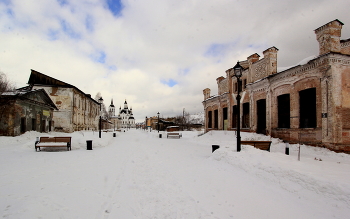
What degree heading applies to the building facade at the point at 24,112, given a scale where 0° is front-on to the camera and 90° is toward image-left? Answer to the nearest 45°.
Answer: approximately 315°

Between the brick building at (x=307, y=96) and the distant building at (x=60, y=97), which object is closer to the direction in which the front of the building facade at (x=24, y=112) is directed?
the brick building

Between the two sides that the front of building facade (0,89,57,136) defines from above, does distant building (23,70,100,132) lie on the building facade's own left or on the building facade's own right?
on the building facade's own left

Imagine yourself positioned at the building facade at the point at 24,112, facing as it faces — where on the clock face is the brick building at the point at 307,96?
The brick building is roughly at 12 o'clock from the building facade.
